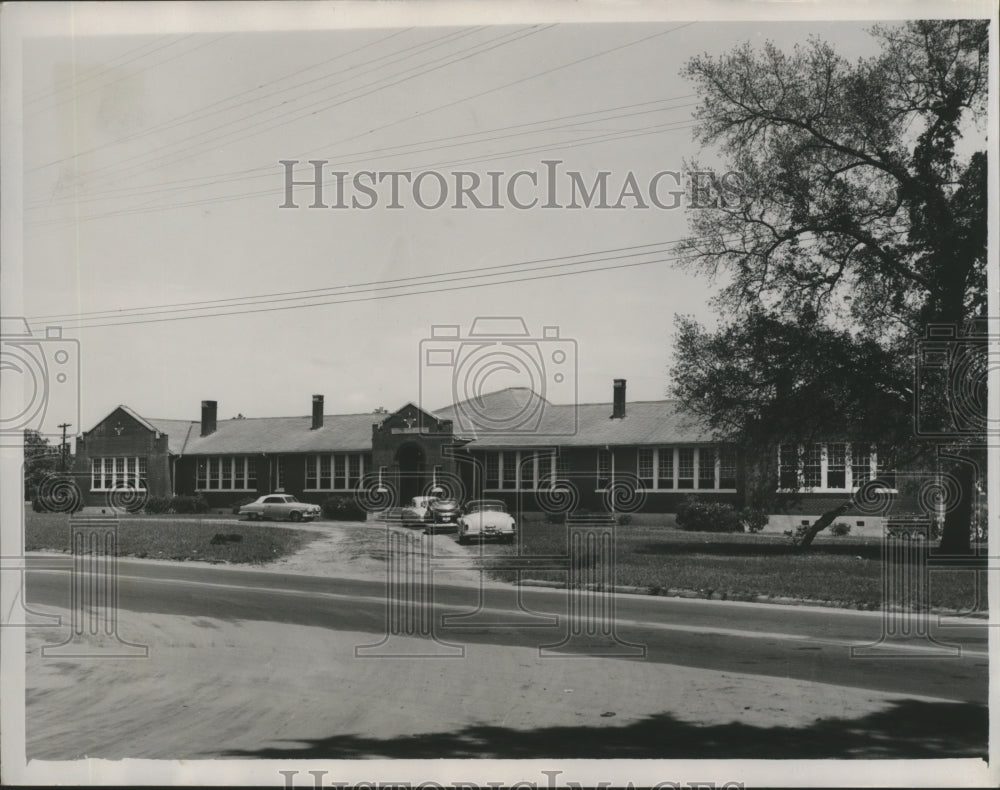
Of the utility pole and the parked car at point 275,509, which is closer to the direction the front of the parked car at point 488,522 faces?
the parked car
